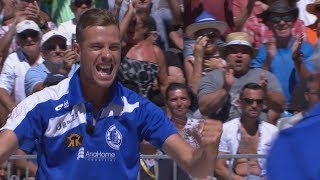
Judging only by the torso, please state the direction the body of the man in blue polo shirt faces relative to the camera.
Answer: toward the camera

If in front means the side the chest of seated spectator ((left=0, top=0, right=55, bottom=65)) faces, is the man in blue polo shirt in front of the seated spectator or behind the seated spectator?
in front

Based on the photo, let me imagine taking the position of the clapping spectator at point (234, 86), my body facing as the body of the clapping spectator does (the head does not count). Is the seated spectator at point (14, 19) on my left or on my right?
on my right

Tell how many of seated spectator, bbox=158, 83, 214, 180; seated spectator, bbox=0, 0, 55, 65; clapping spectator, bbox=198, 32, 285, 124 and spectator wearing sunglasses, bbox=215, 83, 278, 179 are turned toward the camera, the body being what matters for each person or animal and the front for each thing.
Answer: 4

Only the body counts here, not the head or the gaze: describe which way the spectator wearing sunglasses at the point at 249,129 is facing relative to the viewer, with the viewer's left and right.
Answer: facing the viewer

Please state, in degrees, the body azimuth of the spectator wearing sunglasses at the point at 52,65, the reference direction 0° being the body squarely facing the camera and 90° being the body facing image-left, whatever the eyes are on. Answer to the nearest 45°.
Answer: approximately 315°

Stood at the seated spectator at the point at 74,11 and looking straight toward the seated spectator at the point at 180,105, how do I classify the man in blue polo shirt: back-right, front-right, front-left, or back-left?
front-right

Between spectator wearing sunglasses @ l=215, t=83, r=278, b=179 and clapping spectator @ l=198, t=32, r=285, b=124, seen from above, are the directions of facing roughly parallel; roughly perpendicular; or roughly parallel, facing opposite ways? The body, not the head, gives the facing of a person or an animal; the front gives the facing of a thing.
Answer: roughly parallel

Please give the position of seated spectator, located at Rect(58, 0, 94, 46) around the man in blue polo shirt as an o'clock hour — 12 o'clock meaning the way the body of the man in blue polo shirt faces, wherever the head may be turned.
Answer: The seated spectator is roughly at 6 o'clock from the man in blue polo shirt.

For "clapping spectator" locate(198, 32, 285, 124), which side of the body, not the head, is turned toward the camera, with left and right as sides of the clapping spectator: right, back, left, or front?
front

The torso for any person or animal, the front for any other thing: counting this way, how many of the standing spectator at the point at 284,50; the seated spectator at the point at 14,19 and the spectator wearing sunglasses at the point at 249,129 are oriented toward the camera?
3

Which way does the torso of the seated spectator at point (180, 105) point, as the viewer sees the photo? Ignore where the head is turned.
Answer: toward the camera

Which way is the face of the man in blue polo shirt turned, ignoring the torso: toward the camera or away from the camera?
toward the camera
